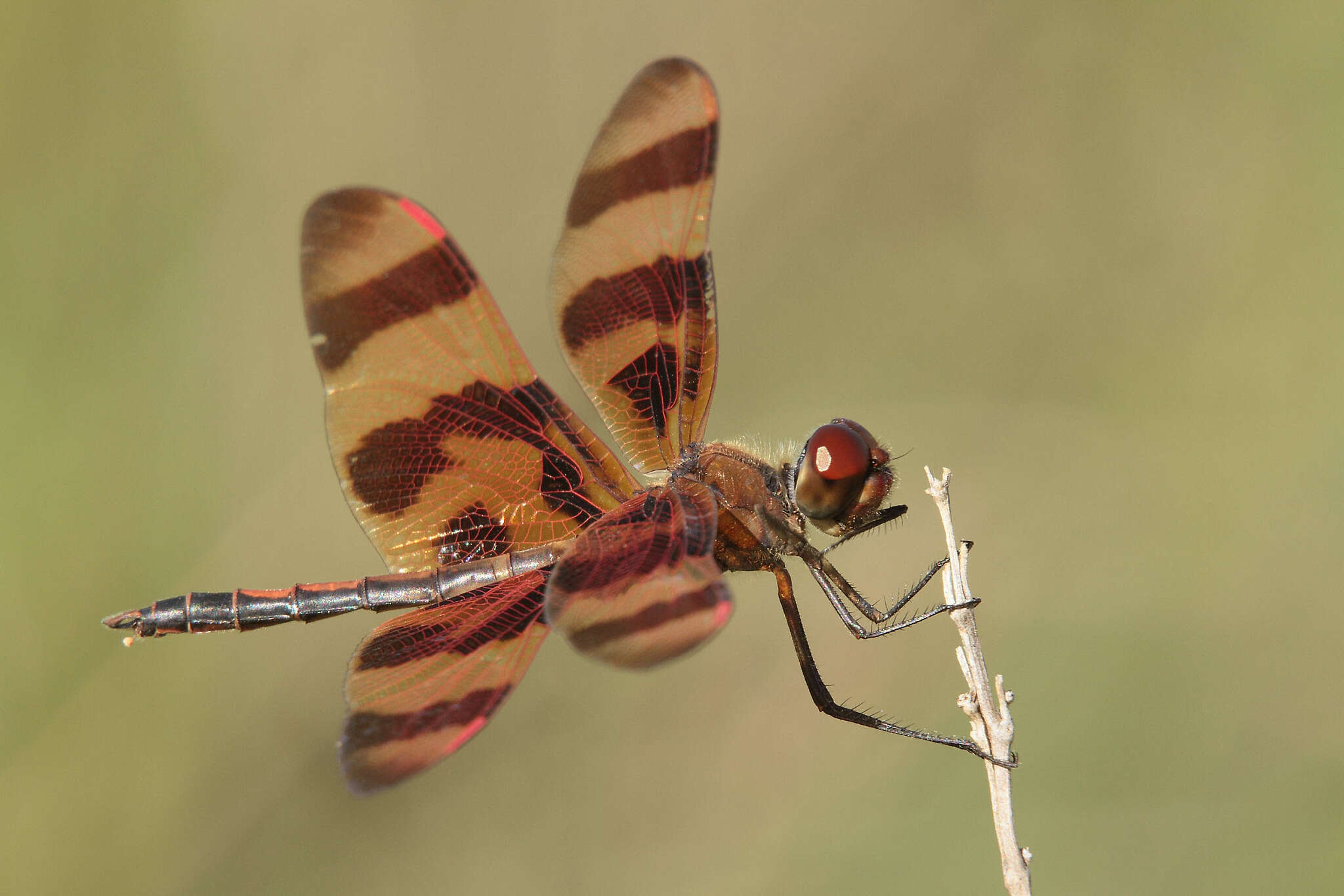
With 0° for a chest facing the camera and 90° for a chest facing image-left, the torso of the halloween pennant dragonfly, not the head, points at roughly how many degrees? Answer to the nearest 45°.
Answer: approximately 270°
